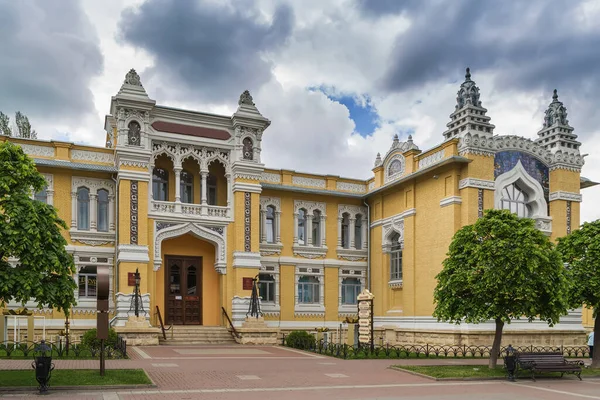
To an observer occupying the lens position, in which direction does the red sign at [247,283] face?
facing the viewer

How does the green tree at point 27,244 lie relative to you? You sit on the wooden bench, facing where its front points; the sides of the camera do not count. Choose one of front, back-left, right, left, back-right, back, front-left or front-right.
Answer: right

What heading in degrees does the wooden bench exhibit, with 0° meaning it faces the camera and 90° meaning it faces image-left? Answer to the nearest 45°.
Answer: approximately 315°

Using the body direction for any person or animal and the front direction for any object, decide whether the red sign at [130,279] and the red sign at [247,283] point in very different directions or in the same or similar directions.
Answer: same or similar directions

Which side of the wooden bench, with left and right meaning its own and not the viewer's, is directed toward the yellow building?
back

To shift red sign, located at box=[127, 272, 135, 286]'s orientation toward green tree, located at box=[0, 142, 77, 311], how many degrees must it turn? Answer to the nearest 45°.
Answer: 0° — it already faces it

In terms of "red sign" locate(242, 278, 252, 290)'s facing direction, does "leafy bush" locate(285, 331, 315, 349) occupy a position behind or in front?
in front

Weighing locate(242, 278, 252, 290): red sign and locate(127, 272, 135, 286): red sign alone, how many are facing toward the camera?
2

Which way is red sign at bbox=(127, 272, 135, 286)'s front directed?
toward the camera

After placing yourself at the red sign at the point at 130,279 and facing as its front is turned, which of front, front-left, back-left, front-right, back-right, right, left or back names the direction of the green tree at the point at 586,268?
front-left
